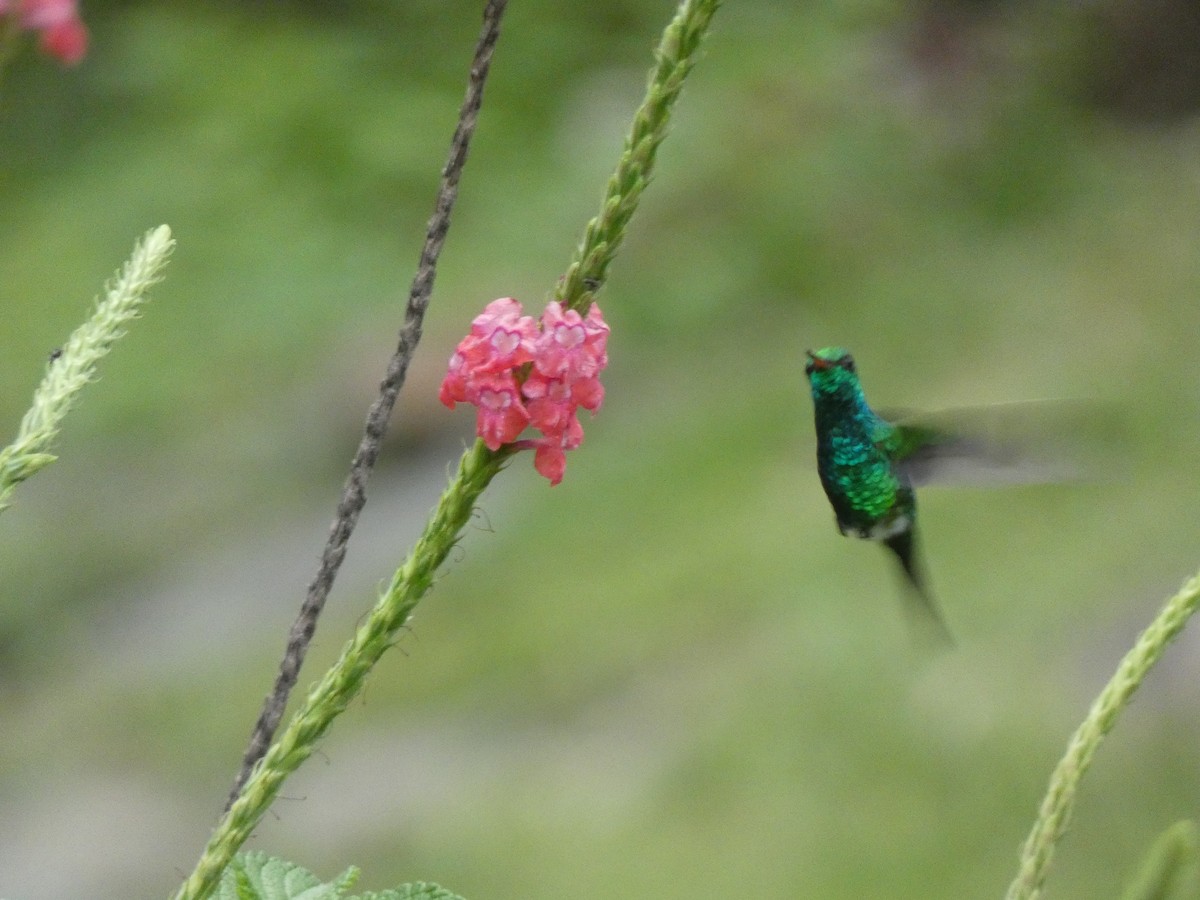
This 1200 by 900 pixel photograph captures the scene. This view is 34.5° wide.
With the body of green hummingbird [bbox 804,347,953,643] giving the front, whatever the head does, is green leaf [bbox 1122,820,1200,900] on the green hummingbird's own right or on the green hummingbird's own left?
on the green hummingbird's own left

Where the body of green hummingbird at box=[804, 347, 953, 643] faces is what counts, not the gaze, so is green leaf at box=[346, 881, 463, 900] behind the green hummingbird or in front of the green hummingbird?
in front

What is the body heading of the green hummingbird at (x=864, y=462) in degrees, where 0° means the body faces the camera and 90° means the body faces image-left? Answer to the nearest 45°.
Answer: approximately 45°

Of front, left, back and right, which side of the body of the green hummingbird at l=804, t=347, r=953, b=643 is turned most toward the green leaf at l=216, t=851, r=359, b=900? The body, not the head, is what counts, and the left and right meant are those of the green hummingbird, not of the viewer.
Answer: front
